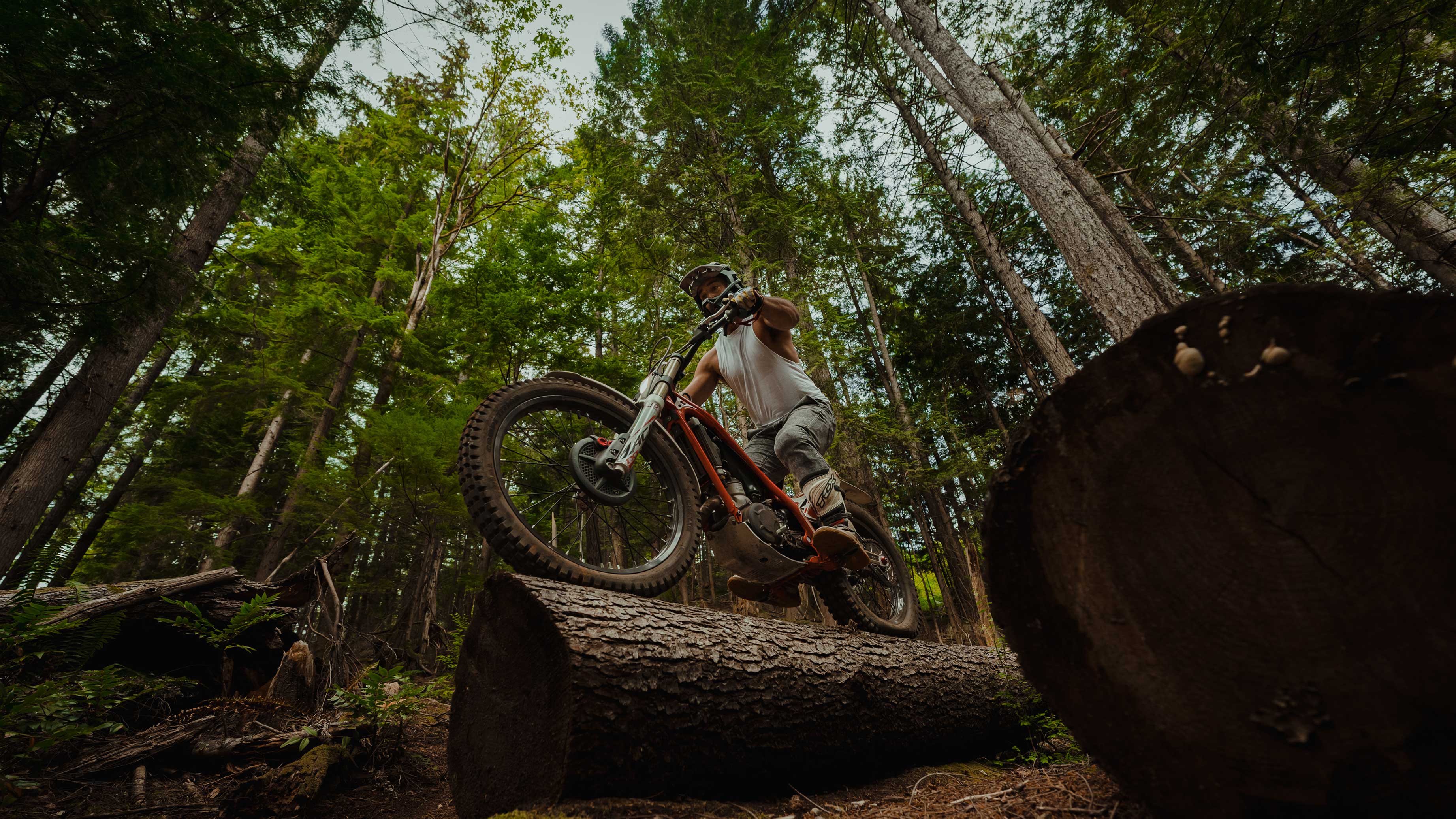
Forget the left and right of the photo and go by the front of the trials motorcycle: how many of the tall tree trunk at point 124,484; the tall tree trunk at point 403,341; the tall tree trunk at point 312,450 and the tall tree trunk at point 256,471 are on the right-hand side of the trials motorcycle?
4

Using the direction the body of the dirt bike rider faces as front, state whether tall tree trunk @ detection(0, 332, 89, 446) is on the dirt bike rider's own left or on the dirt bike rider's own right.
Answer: on the dirt bike rider's own right

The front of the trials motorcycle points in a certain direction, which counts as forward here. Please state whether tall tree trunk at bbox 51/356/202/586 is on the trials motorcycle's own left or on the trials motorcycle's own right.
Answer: on the trials motorcycle's own right

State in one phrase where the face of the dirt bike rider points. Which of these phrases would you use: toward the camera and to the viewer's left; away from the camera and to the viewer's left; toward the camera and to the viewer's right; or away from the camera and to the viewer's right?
toward the camera and to the viewer's left

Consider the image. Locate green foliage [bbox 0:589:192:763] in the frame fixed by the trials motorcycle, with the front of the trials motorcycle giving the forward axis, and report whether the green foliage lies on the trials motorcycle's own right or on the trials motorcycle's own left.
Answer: on the trials motorcycle's own right

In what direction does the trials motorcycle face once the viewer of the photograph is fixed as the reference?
facing the viewer and to the left of the viewer

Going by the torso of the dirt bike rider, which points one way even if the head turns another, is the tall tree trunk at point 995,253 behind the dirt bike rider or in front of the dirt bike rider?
behind

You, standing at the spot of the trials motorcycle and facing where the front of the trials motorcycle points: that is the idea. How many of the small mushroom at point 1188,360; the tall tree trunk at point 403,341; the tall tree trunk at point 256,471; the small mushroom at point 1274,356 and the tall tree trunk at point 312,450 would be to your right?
3

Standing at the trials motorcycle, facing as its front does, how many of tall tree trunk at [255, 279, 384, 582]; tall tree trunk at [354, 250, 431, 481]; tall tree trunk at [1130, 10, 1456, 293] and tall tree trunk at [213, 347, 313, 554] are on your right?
3

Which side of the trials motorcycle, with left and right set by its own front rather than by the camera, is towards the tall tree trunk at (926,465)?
back

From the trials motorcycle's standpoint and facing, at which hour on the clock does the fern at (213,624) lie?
The fern is roughly at 2 o'clock from the trials motorcycle.

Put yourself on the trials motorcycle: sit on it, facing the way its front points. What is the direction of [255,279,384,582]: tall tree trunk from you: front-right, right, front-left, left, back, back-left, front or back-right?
right
